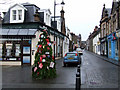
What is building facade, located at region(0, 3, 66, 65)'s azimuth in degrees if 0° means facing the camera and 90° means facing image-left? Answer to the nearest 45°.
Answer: approximately 0°

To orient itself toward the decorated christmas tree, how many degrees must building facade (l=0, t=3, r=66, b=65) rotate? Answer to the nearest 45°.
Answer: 0° — it already faces it
